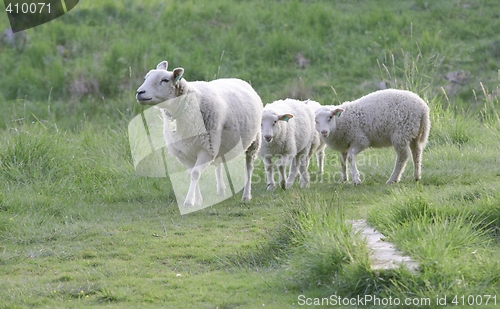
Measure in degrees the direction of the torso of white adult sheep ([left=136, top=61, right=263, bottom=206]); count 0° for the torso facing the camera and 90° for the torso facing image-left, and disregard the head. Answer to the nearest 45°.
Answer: approximately 45°

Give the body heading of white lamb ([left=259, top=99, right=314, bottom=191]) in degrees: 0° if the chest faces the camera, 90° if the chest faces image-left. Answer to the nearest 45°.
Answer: approximately 45°

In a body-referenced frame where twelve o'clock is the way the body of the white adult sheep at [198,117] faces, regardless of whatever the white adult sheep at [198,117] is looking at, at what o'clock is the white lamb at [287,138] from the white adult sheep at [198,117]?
the white lamb at [287,138] is roughly at 6 o'clock from the white adult sheep at [198,117].

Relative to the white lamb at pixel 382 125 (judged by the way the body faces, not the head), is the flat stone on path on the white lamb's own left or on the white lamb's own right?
on the white lamb's own left

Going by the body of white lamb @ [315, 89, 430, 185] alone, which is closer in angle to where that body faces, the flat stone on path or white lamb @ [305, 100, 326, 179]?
the white lamb

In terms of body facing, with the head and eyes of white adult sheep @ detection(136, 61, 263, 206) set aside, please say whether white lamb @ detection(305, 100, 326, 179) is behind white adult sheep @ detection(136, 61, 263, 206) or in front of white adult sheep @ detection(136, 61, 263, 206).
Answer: behind

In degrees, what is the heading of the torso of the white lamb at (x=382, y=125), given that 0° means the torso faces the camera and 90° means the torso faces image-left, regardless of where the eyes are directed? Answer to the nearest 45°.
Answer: approximately 90°
